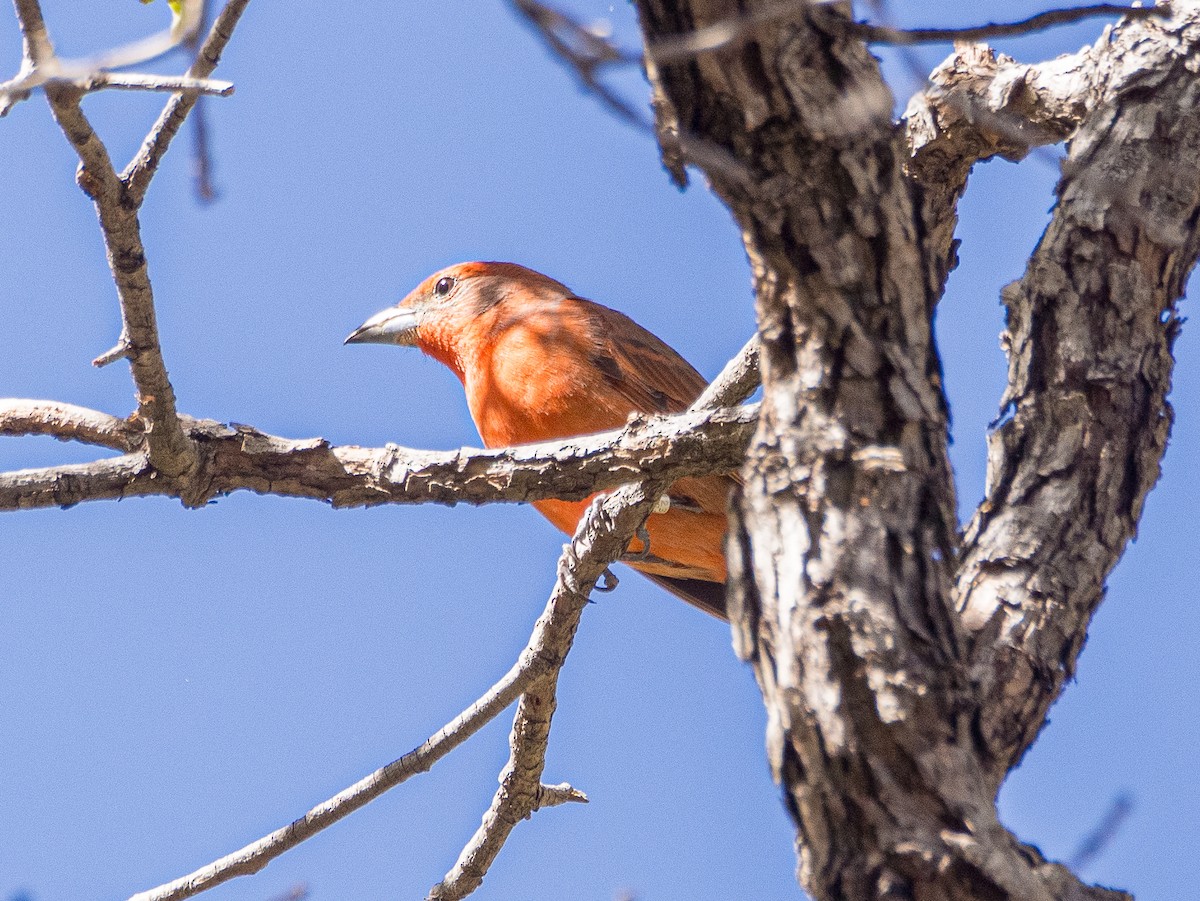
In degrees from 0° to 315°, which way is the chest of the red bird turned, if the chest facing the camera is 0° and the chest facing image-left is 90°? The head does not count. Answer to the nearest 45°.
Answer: approximately 90°
